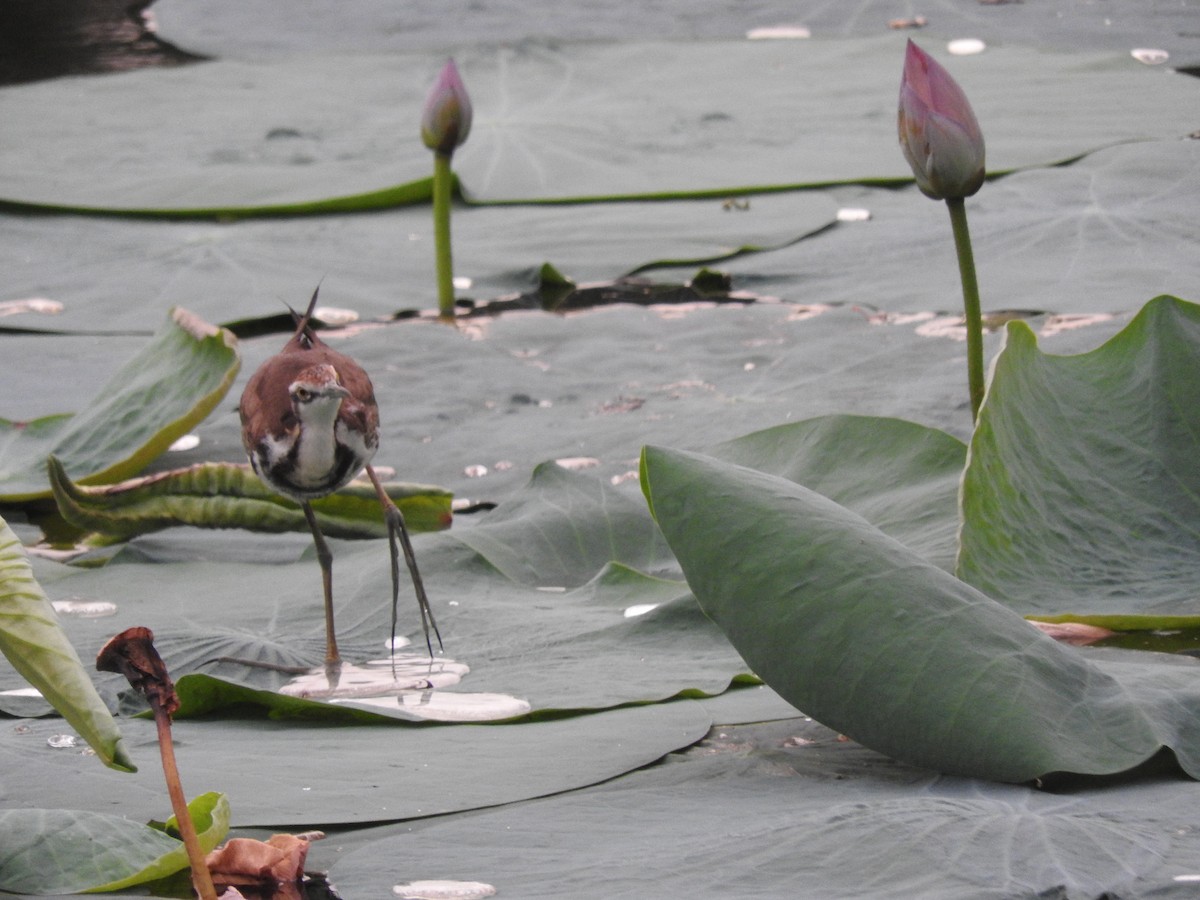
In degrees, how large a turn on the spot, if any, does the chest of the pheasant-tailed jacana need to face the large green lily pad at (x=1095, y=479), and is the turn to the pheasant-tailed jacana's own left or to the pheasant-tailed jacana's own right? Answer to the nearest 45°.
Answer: approximately 45° to the pheasant-tailed jacana's own left

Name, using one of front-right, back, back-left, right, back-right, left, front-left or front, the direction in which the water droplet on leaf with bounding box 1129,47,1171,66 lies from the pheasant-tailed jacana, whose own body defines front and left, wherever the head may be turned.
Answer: back-left

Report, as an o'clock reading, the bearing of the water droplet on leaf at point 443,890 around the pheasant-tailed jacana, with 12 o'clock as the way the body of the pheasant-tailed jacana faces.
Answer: The water droplet on leaf is roughly at 12 o'clock from the pheasant-tailed jacana.

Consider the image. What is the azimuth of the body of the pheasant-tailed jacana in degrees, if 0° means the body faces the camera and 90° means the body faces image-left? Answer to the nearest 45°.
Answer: approximately 0°

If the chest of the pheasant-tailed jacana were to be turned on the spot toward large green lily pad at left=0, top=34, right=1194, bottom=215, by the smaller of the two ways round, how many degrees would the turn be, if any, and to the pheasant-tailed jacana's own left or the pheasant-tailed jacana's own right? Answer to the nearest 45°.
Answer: approximately 180°
